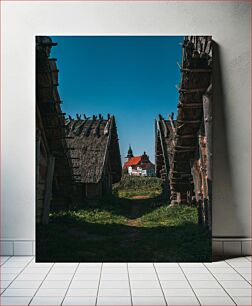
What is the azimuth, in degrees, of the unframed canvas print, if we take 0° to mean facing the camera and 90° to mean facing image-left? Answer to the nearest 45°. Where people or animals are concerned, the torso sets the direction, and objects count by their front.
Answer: approximately 0°
